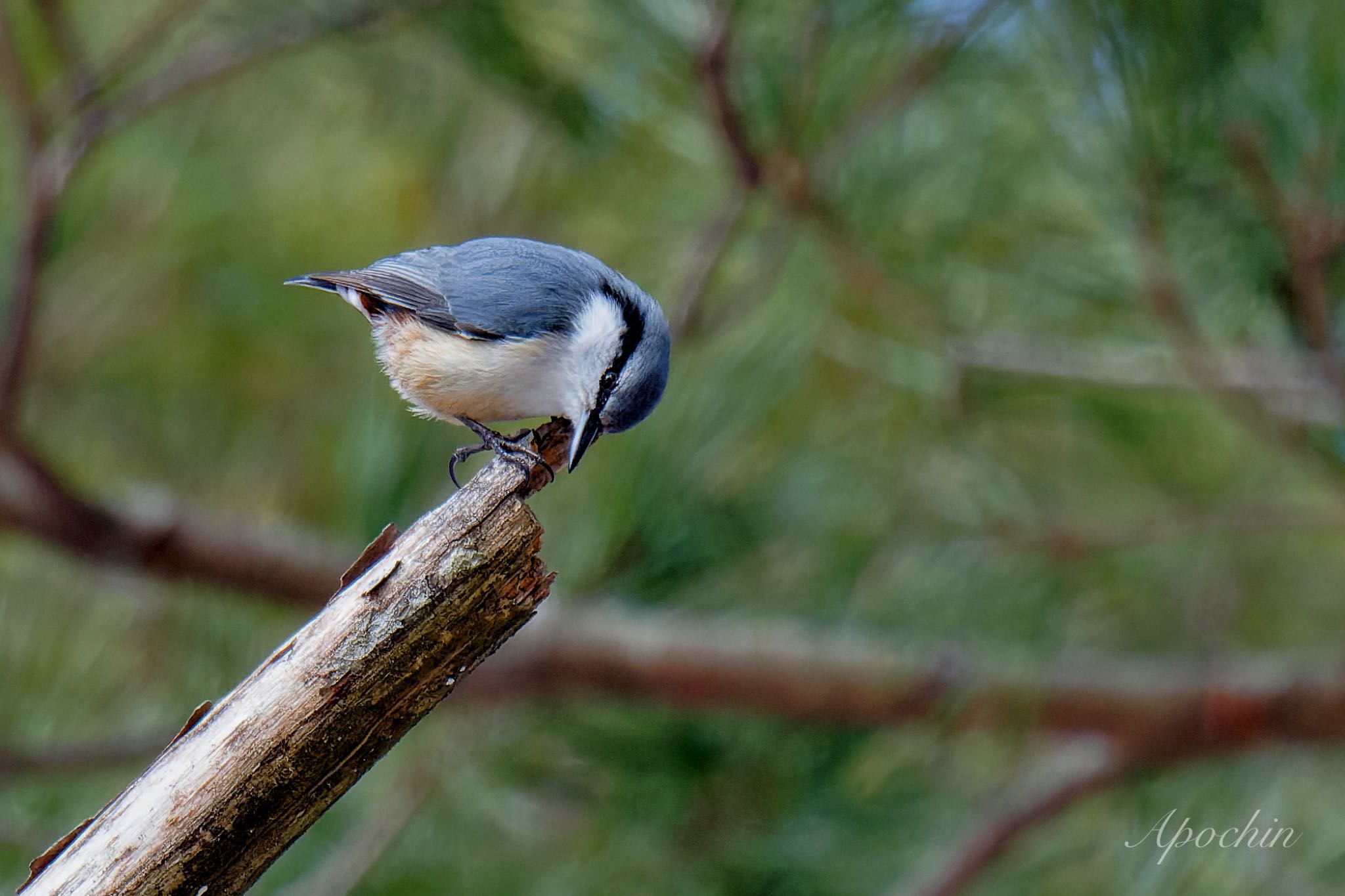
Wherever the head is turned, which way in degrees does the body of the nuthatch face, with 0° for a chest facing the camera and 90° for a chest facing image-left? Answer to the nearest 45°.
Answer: approximately 270°
